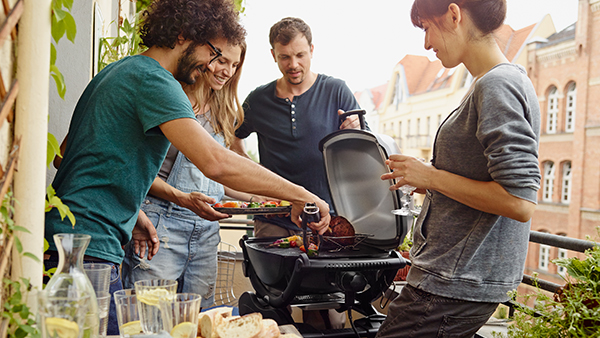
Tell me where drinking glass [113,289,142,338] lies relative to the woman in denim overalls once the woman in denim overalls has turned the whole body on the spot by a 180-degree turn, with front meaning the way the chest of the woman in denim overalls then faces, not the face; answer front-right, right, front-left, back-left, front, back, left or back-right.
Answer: back-left

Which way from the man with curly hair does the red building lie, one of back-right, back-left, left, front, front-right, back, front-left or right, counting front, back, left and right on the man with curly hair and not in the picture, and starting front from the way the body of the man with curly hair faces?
front-left

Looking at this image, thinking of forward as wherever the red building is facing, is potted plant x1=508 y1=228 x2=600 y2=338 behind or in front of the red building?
in front

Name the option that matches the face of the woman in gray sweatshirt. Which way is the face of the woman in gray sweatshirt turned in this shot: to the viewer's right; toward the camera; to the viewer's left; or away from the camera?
to the viewer's left

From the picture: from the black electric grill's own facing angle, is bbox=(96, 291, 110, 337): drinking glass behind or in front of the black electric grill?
in front

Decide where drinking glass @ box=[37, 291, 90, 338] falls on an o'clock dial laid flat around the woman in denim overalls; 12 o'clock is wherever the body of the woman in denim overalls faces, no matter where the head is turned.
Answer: The drinking glass is roughly at 2 o'clock from the woman in denim overalls.

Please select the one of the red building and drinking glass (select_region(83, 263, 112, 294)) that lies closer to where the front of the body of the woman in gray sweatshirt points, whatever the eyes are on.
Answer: the drinking glass

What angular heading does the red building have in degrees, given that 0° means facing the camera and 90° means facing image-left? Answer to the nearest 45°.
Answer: approximately 45°

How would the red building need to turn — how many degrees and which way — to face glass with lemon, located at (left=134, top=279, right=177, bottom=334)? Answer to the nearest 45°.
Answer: approximately 45° to its left

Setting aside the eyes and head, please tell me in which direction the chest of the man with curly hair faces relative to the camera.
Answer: to the viewer's right

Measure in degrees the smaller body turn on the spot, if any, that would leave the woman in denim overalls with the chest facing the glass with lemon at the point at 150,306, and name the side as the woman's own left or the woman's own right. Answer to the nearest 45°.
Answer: approximately 45° to the woman's own right

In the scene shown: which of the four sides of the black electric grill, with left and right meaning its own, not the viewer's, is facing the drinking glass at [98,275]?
front

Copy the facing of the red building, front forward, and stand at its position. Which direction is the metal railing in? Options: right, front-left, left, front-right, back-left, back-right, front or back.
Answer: front-left

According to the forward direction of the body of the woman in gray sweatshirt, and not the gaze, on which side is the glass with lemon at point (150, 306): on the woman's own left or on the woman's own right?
on the woman's own left

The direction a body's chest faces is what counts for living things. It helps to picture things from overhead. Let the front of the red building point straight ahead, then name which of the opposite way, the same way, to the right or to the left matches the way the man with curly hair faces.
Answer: the opposite way

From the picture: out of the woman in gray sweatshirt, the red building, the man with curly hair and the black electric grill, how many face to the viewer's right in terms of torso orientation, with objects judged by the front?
1

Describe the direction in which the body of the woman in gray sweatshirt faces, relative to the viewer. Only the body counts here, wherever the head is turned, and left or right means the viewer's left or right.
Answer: facing to the left of the viewer

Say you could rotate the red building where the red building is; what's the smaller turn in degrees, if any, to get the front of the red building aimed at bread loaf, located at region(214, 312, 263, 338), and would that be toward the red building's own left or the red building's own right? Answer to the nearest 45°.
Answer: approximately 45° to the red building's own left
